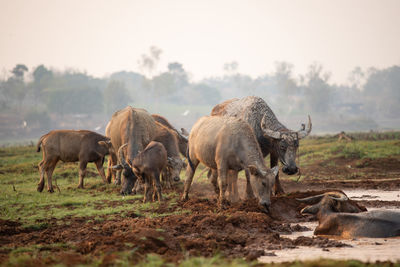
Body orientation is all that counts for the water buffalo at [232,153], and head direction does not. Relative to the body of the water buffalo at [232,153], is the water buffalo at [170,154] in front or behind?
behind

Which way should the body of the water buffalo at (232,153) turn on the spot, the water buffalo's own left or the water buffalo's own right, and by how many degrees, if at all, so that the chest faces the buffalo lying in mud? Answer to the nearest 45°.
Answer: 0° — it already faces it

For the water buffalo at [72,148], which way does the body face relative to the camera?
to the viewer's right

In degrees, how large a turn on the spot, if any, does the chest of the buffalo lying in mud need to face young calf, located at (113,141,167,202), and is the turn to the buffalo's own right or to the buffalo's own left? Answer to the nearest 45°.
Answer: approximately 45° to the buffalo's own right

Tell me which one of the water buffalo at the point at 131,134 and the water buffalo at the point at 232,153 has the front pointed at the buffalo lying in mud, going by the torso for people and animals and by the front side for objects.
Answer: the water buffalo at the point at 232,153

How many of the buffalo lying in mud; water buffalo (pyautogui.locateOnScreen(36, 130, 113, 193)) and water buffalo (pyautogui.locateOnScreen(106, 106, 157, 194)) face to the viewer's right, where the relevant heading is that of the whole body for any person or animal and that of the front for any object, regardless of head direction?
1

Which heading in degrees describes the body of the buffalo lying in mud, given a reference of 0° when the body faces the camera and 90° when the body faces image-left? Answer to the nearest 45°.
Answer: approximately 90°

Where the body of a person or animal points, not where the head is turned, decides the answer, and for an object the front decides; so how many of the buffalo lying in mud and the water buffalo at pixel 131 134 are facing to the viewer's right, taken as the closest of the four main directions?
0

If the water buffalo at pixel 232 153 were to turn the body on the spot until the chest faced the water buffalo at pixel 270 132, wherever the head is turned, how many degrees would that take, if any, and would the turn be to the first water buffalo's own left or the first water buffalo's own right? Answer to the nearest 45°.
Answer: approximately 90° to the first water buffalo's own left

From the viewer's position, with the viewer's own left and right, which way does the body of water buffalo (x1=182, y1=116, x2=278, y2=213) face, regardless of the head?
facing the viewer and to the right of the viewer
